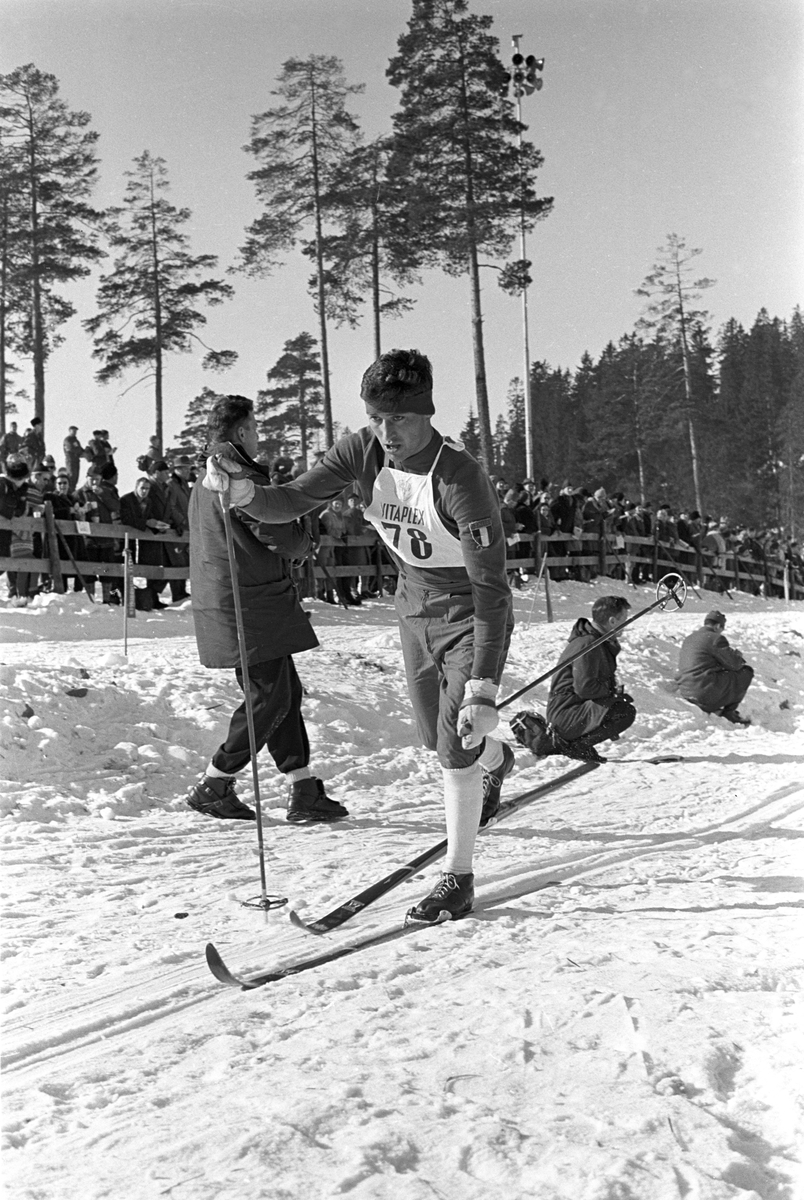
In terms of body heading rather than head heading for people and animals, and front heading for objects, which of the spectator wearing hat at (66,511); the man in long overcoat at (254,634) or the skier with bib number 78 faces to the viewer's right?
the man in long overcoat

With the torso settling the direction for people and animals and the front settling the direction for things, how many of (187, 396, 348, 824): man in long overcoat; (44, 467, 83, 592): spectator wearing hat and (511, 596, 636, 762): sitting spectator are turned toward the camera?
1

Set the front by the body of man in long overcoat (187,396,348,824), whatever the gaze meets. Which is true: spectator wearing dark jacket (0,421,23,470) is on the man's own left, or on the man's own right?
on the man's own left

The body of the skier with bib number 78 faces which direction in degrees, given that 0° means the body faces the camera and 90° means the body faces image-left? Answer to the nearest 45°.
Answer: approximately 45°

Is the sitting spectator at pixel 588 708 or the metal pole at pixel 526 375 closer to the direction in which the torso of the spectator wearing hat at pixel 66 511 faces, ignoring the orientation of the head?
the sitting spectator

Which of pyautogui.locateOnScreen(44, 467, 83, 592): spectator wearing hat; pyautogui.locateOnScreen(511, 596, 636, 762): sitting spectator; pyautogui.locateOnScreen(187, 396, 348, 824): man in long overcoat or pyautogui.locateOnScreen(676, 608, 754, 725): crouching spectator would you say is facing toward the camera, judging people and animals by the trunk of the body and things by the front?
the spectator wearing hat

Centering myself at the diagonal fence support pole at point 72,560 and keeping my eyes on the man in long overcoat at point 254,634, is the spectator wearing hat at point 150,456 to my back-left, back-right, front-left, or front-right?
back-left

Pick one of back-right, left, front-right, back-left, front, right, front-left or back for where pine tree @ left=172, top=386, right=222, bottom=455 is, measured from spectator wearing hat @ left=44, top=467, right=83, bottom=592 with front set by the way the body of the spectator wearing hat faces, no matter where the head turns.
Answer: back

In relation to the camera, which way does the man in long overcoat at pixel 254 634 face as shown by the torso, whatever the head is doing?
to the viewer's right
